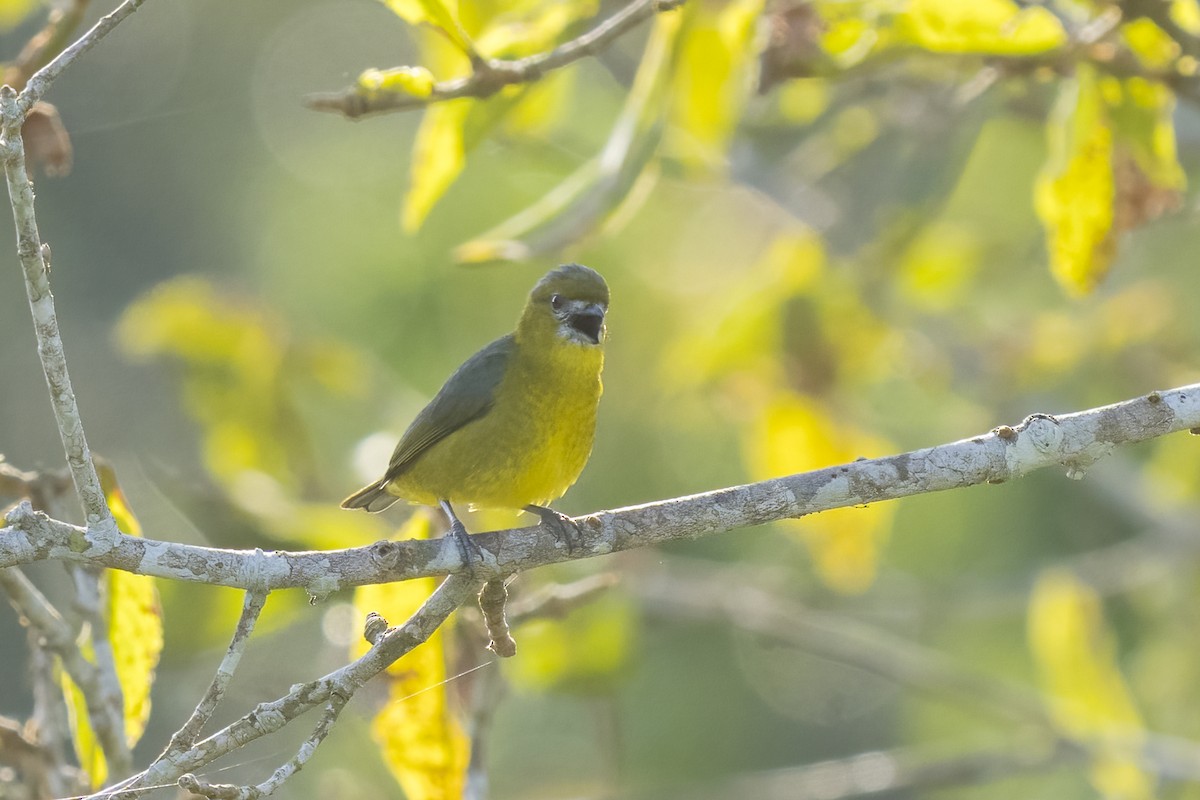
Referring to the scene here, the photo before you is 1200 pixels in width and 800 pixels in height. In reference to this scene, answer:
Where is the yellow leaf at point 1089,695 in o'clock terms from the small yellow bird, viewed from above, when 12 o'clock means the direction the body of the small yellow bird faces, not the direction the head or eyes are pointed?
The yellow leaf is roughly at 9 o'clock from the small yellow bird.

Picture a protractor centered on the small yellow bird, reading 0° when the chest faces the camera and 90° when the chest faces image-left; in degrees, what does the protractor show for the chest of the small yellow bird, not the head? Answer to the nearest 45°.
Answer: approximately 315°

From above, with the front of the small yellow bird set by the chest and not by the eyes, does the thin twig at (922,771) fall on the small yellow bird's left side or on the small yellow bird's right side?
on the small yellow bird's left side
